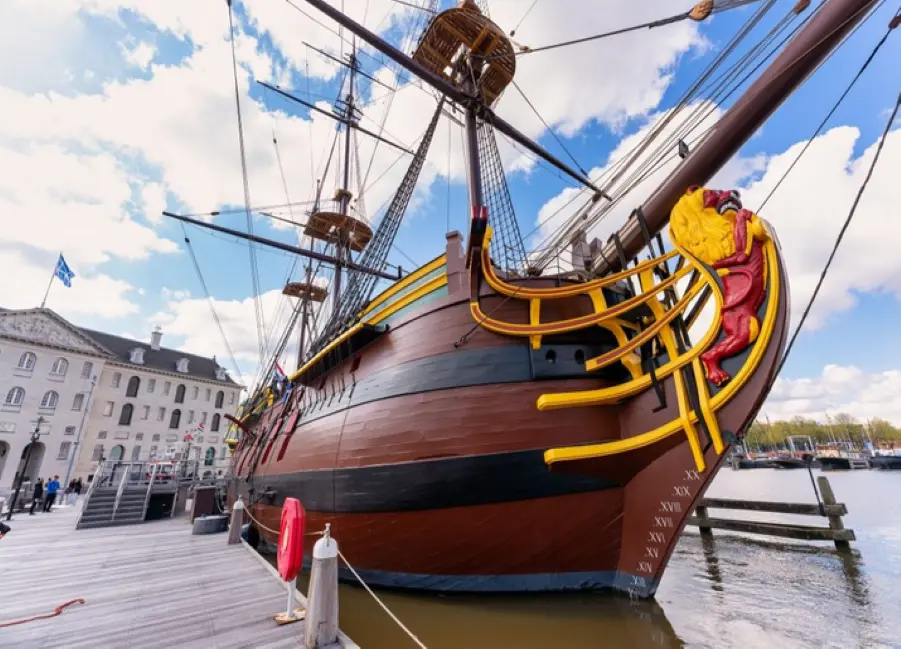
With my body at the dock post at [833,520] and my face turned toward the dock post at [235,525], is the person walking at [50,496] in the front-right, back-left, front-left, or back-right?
front-right

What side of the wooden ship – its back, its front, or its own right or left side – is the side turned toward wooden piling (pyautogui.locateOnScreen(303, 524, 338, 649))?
right

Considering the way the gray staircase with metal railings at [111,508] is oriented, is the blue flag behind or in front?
behind

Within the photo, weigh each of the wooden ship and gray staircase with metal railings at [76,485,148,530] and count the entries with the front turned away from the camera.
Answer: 0

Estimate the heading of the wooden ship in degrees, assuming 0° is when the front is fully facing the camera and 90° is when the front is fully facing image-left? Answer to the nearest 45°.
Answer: approximately 315°

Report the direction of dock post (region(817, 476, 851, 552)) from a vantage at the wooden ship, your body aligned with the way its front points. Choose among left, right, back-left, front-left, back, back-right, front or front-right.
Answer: left

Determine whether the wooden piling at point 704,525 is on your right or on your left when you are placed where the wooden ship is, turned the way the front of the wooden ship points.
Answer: on your left

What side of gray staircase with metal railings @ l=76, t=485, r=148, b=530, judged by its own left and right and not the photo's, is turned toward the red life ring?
front

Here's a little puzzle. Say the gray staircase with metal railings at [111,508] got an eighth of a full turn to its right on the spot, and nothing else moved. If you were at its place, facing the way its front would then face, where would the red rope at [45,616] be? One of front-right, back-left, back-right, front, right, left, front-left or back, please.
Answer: front-left

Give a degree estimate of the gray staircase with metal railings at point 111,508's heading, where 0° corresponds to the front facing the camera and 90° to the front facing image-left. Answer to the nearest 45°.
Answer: approximately 0°
